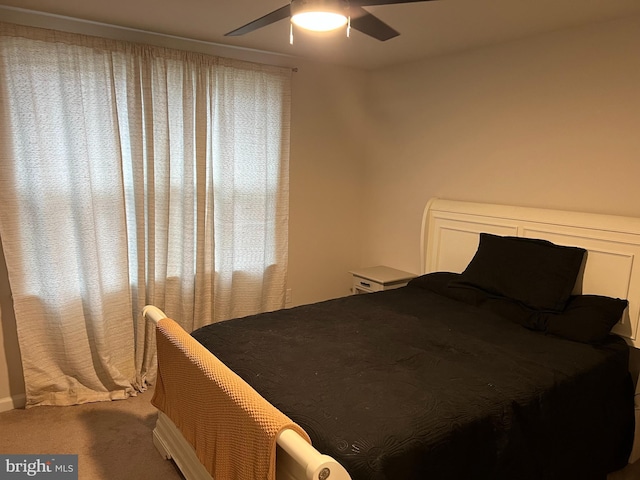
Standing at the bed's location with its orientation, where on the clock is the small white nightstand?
The small white nightstand is roughly at 4 o'clock from the bed.

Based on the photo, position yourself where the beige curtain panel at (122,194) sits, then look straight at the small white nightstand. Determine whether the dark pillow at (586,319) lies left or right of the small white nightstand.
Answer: right

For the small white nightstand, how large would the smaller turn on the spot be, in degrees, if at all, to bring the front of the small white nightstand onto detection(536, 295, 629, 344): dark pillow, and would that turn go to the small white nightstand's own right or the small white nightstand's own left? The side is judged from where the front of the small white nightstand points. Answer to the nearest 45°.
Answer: approximately 90° to the small white nightstand's own left

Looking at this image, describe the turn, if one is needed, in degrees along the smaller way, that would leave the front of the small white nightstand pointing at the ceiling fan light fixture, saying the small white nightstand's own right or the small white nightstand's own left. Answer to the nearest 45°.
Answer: approximately 45° to the small white nightstand's own left

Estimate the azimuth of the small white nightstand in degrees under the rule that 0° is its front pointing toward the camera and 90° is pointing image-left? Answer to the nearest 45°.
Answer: approximately 45°

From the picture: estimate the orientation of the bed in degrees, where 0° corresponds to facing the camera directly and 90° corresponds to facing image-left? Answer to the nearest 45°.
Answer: approximately 45°

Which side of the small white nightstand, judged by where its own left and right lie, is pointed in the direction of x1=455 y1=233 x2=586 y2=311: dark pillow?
left

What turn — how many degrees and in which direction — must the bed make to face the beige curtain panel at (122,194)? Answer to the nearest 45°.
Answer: approximately 45° to its right

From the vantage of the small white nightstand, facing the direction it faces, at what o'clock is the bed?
The bed is roughly at 10 o'clock from the small white nightstand.

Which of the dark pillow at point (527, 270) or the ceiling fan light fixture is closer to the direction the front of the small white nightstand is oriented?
the ceiling fan light fixture
